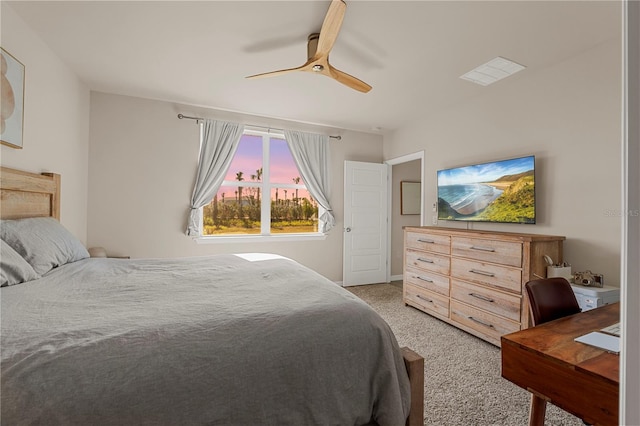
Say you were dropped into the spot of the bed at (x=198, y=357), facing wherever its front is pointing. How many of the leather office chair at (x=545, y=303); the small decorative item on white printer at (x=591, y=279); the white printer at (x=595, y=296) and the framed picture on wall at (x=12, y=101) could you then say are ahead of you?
3

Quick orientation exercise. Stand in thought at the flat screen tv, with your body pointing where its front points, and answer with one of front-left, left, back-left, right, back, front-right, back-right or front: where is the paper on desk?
front-left

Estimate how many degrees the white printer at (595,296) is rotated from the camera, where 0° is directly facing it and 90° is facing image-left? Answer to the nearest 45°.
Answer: approximately 45°

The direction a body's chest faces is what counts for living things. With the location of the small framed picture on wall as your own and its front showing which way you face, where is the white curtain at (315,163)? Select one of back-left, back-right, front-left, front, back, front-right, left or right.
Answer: front-right

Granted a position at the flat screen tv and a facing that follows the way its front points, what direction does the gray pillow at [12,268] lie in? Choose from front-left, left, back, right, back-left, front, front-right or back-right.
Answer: front

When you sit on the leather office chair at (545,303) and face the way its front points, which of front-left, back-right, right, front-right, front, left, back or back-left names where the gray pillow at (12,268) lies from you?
right

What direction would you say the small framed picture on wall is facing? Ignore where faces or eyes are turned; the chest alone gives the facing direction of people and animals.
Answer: toward the camera

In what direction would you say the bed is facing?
to the viewer's right

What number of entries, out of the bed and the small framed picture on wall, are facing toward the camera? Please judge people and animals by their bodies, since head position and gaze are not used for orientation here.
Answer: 1

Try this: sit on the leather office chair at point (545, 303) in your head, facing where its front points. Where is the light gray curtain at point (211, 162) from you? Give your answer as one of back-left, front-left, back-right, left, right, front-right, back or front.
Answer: back-right

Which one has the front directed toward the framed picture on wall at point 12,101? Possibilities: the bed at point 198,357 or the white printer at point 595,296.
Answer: the white printer

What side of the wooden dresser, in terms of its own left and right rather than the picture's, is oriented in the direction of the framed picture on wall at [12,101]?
front

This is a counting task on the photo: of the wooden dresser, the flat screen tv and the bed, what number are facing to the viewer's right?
1

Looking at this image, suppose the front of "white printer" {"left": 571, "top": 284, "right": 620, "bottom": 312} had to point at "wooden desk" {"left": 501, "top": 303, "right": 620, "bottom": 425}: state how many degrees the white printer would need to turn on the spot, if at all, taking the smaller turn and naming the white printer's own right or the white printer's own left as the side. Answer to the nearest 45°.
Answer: approximately 45° to the white printer's own left

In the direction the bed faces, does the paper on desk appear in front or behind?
in front

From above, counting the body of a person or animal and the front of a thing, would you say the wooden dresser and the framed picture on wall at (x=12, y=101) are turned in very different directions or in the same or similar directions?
very different directions

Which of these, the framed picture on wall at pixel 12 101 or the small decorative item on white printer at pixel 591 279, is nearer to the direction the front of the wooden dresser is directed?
the framed picture on wall
